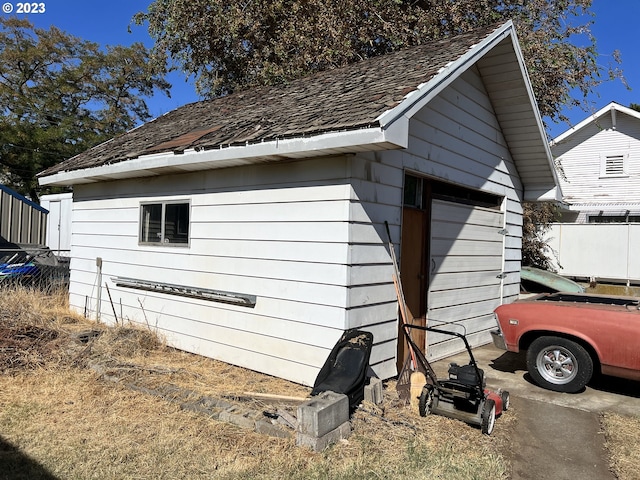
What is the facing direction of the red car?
to the viewer's left

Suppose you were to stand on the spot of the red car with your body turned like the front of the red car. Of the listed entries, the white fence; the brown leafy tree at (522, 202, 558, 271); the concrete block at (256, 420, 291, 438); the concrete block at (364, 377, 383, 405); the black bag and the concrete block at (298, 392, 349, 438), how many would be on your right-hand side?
2

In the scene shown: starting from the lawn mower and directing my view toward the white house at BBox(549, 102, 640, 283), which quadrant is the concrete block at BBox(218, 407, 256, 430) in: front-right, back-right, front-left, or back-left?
back-left

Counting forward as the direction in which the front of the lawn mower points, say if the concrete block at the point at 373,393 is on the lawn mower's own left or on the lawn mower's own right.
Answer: on the lawn mower's own left

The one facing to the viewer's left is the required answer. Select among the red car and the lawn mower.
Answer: the red car

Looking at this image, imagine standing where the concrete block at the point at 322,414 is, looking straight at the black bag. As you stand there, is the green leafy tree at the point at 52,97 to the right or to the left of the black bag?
left

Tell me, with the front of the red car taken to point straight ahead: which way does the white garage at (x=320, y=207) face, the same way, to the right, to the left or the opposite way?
the opposite way

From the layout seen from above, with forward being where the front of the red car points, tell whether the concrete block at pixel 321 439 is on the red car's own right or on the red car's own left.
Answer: on the red car's own left

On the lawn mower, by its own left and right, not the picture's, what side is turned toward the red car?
front

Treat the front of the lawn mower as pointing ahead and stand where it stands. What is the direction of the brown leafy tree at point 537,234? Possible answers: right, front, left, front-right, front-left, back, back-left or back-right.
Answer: front-left

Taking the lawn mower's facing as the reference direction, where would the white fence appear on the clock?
The white fence is roughly at 11 o'clock from the lawn mower.

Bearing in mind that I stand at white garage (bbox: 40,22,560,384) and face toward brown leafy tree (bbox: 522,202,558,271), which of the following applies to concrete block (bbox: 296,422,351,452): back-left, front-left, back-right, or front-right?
back-right

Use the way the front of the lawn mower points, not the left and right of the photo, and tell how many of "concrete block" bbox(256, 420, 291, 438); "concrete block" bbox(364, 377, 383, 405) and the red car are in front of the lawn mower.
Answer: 1

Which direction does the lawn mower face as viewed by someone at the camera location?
facing away from the viewer and to the right of the viewer

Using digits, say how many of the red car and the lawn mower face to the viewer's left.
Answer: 1

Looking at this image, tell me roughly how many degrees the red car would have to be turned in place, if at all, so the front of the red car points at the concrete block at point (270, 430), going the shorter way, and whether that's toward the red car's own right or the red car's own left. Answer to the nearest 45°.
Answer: approximately 45° to the red car's own left

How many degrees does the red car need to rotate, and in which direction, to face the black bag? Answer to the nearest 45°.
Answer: approximately 45° to its left

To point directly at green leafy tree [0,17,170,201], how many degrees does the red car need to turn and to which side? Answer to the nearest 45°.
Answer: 0° — it already faces it

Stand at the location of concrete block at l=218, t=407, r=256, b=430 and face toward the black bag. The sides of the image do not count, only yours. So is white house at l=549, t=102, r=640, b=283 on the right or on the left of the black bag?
left

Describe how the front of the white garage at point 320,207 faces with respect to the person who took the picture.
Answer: facing the viewer and to the right of the viewer
